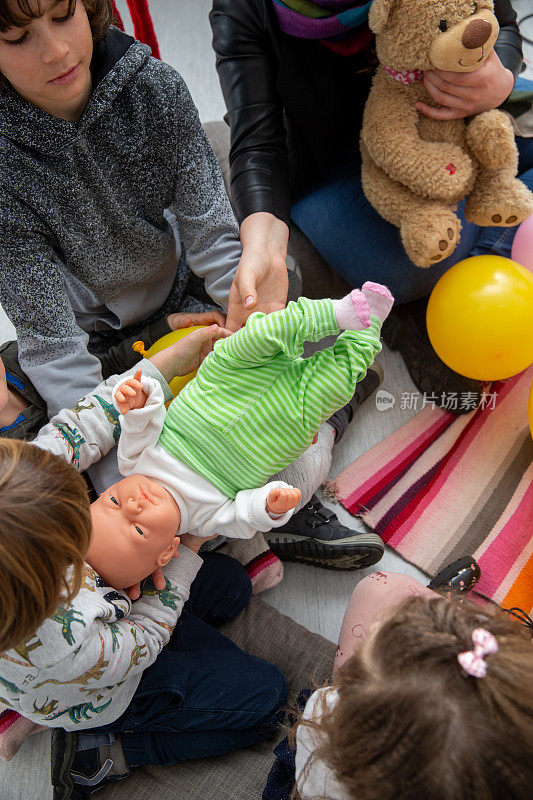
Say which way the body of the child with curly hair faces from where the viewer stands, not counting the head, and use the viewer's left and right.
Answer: facing away from the viewer and to the left of the viewer

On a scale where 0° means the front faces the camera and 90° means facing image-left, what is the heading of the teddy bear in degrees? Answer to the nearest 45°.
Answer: approximately 315°

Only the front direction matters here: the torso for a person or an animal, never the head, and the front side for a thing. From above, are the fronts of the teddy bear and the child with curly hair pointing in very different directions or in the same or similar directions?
very different directions

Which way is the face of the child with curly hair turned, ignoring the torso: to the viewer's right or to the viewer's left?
to the viewer's left

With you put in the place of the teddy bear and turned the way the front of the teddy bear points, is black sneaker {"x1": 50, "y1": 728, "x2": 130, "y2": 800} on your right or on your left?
on your right

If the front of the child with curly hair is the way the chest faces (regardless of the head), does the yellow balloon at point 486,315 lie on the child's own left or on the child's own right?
on the child's own right

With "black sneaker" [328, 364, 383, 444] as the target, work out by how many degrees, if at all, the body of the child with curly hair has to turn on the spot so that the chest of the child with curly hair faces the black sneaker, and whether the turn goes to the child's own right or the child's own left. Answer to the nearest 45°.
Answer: approximately 45° to the child's own right
